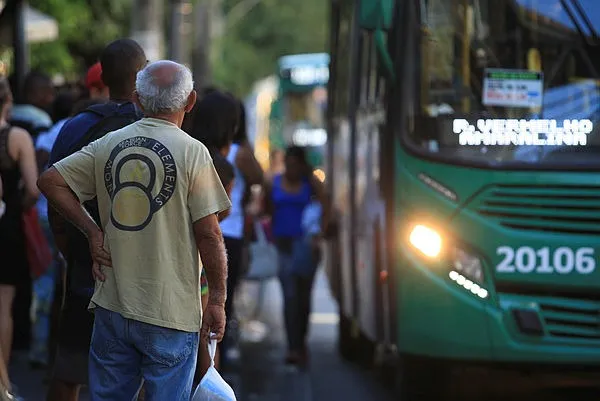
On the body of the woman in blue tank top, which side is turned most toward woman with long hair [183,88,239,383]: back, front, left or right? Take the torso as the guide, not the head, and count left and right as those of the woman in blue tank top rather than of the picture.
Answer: front

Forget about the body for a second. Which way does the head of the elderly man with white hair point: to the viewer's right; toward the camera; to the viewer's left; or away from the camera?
away from the camera

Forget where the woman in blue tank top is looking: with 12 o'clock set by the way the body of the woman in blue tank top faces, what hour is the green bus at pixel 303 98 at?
The green bus is roughly at 6 o'clock from the woman in blue tank top.

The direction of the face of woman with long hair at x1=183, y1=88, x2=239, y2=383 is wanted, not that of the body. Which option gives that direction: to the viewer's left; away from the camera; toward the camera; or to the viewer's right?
away from the camera

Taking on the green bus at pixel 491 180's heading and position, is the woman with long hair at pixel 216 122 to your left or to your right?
on your right

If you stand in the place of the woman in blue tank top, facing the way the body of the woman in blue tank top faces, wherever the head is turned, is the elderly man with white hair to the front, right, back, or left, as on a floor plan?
front

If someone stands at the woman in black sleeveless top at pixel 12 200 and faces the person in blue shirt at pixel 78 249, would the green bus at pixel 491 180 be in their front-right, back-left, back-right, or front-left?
front-left

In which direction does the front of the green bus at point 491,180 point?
toward the camera

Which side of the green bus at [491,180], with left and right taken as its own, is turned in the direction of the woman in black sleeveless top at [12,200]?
right

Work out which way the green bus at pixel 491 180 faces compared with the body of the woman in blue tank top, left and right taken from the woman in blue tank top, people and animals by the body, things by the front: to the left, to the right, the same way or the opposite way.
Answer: the same way

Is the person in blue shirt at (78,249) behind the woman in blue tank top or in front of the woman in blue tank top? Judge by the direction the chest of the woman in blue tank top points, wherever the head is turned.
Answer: in front

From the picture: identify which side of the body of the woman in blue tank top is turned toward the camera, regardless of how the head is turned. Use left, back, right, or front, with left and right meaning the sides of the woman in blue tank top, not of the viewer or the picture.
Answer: front
